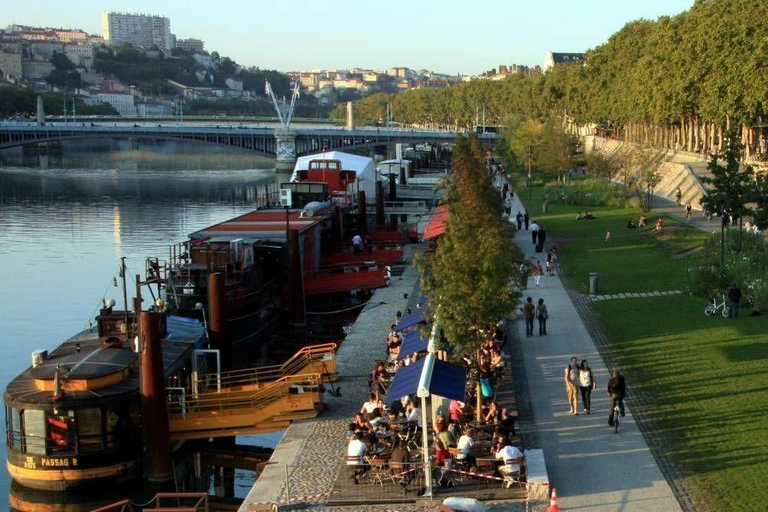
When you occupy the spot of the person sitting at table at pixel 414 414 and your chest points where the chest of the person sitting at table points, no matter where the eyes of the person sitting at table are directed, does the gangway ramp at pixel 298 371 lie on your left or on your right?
on your right

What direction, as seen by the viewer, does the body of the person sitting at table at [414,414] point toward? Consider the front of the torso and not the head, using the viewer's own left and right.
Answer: facing to the left of the viewer

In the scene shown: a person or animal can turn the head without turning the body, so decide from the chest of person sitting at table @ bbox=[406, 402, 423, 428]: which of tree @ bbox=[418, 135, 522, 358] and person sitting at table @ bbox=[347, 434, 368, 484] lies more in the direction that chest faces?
the person sitting at table

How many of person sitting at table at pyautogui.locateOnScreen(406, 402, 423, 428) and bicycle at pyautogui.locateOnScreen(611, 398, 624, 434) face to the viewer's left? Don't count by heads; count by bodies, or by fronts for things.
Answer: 1
